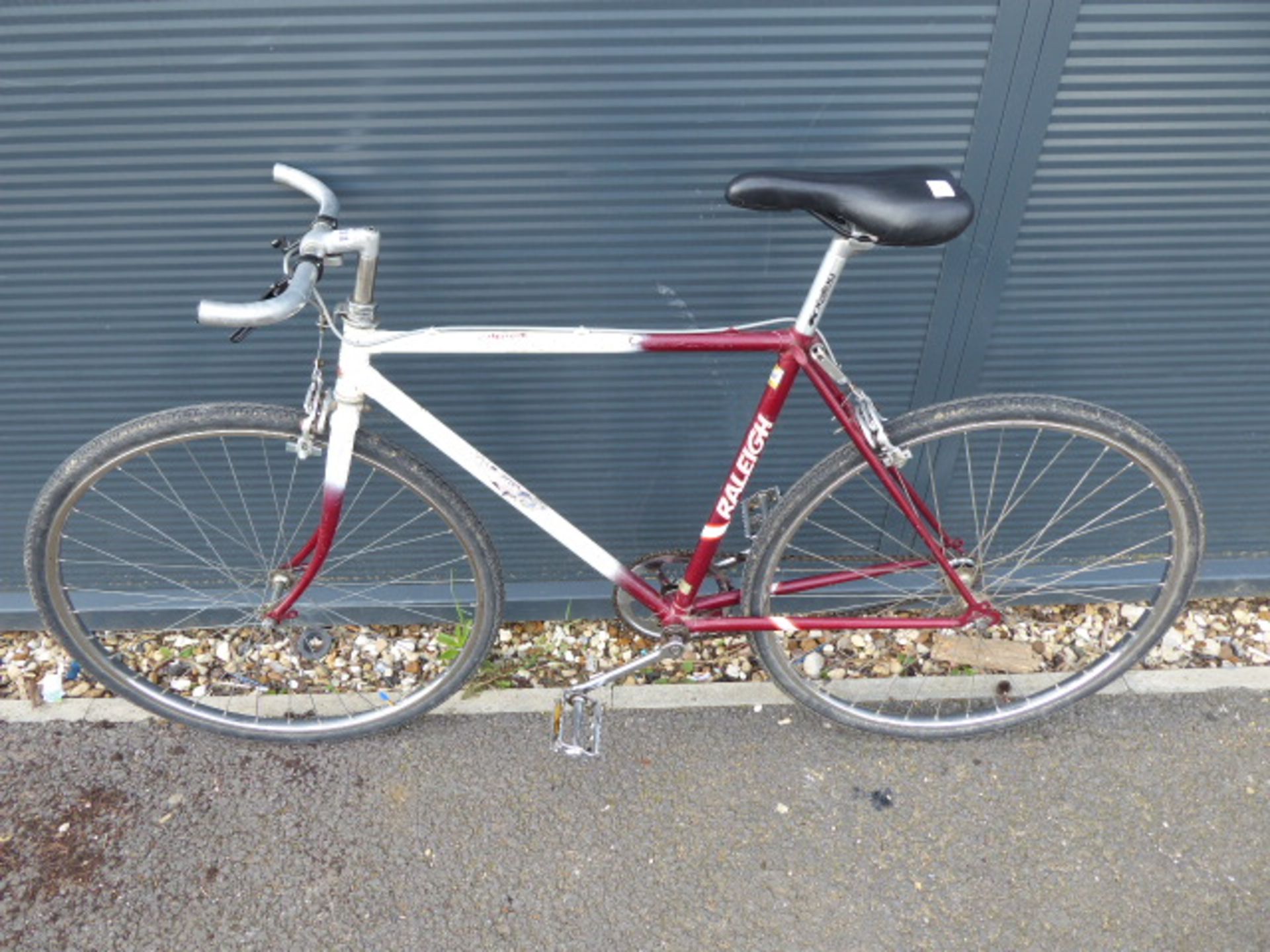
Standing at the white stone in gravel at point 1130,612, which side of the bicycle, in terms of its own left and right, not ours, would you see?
back

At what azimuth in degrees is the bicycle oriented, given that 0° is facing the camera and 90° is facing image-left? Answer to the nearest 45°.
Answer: approximately 90°
